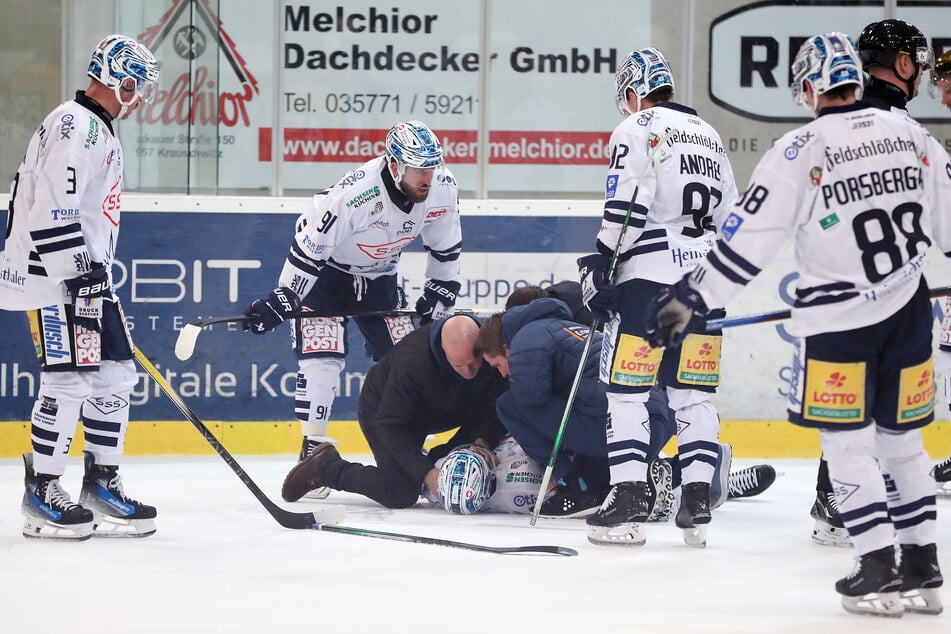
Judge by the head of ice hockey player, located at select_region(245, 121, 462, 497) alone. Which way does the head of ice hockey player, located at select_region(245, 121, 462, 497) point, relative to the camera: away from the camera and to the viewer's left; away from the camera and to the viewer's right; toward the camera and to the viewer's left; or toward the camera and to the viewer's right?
toward the camera and to the viewer's right

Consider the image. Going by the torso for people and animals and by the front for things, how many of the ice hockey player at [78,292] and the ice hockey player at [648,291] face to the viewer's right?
1

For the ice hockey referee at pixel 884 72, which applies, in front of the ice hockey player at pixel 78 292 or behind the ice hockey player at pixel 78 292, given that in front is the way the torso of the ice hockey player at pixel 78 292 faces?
in front

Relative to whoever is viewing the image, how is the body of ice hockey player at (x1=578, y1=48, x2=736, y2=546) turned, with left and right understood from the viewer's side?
facing away from the viewer and to the left of the viewer

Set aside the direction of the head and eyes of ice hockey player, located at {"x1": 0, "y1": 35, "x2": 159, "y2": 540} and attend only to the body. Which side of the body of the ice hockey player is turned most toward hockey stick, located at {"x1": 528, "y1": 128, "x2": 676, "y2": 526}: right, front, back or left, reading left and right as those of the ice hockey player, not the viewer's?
front

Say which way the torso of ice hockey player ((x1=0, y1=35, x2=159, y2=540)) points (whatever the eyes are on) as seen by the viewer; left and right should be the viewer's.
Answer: facing to the right of the viewer

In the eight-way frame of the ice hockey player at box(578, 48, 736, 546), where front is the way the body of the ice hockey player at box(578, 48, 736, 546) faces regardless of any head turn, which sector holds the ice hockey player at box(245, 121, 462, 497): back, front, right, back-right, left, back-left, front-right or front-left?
front
